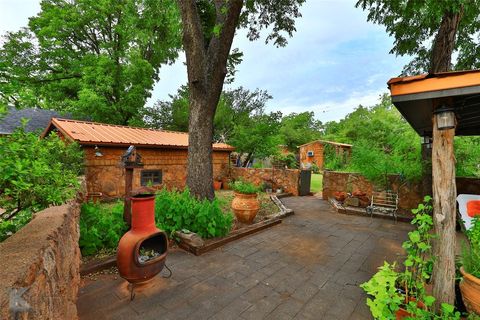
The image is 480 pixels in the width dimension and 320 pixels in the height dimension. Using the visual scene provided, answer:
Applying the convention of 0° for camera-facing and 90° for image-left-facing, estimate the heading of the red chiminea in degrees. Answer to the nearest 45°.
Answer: approximately 315°

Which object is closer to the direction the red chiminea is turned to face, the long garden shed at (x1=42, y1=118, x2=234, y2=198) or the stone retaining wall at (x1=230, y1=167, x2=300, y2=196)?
the stone retaining wall

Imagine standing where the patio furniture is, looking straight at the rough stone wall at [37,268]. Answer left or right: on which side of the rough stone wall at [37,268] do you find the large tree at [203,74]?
right

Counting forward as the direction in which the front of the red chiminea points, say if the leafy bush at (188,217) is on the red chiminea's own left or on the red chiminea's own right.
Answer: on the red chiminea's own left

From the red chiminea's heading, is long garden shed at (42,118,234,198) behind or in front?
behind

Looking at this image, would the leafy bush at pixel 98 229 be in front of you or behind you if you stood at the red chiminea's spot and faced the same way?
behind

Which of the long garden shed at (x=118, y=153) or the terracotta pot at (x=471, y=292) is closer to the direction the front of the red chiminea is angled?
the terracotta pot

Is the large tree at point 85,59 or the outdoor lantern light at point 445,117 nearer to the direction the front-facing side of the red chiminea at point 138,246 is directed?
the outdoor lantern light

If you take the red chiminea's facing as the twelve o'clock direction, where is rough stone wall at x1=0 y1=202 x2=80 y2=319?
The rough stone wall is roughly at 2 o'clock from the red chiminea.

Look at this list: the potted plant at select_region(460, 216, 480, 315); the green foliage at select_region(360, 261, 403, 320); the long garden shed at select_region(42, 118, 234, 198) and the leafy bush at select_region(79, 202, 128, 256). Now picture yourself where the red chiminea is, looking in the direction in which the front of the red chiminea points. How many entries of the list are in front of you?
2

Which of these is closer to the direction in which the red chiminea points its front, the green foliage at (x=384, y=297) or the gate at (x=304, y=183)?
the green foliage
